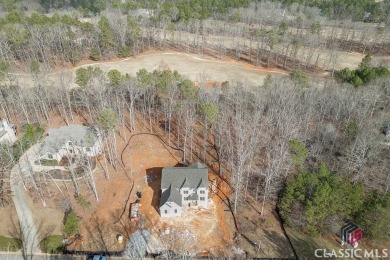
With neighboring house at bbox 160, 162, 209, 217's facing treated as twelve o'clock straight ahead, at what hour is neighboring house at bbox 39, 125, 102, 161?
neighboring house at bbox 39, 125, 102, 161 is roughly at 4 o'clock from neighboring house at bbox 160, 162, 209, 217.

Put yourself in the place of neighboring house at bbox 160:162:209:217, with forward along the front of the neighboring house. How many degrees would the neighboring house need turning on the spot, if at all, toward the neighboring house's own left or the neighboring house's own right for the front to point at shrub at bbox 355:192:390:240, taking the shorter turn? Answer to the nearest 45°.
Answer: approximately 90° to the neighboring house's own left

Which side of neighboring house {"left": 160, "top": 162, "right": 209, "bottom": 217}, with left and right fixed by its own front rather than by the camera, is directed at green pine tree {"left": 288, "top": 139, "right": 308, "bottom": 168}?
left

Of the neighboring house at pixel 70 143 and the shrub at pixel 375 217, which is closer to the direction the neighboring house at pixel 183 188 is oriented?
the shrub

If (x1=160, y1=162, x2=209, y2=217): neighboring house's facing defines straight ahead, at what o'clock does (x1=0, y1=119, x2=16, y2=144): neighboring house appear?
(x1=0, y1=119, x2=16, y2=144): neighboring house is roughly at 4 o'clock from (x1=160, y1=162, x2=209, y2=217): neighboring house.

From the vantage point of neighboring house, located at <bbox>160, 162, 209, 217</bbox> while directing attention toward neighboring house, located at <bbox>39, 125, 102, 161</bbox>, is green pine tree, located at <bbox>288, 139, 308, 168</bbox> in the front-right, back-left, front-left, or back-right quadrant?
back-right

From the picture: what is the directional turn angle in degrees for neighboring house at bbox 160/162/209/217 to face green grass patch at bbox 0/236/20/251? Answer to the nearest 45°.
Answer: approximately 90° to its right

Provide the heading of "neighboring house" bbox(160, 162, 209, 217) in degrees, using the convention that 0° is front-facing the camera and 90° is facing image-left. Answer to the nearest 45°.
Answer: approximately 0°

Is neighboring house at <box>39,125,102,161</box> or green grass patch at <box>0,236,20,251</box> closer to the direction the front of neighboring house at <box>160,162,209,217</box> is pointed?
the green grass patch
